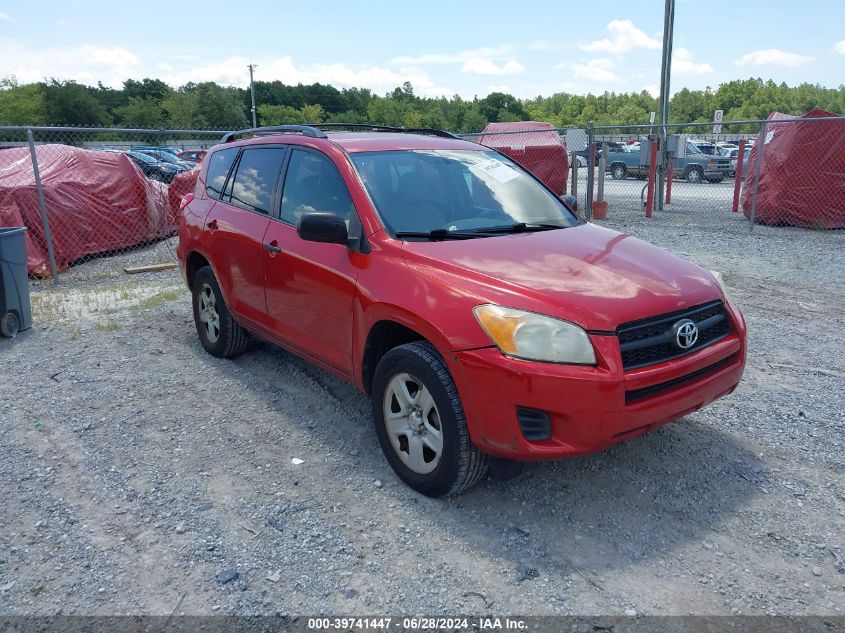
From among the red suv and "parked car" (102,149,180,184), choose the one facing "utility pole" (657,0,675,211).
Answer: the parked car

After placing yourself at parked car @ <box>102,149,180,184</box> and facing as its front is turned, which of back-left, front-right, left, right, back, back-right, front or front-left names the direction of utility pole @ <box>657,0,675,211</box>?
front

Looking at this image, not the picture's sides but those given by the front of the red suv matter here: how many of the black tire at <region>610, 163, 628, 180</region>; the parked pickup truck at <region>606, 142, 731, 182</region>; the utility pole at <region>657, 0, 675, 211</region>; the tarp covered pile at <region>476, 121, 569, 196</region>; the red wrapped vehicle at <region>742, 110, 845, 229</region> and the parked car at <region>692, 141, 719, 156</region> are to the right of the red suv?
0

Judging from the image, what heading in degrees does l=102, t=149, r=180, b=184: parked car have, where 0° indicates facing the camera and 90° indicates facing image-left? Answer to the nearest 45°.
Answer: approximately 315°

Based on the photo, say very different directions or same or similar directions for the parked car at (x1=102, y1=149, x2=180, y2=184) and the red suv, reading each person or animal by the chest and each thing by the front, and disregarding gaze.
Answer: same or similar directions

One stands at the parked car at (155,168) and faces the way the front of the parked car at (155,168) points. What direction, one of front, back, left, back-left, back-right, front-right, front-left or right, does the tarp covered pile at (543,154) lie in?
front

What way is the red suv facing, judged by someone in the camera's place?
facing the viewer and to the right of the viewer

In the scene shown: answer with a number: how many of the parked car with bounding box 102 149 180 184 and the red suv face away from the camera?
0

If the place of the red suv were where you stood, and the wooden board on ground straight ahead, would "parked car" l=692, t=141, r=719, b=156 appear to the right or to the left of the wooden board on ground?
right

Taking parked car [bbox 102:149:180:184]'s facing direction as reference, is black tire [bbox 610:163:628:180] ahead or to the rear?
ahead

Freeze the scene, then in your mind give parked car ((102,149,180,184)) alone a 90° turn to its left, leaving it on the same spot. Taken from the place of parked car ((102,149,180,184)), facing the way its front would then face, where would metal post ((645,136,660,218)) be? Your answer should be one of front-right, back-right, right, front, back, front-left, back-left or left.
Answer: right

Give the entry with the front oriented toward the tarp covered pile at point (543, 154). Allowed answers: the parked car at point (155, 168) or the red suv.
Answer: the parked car

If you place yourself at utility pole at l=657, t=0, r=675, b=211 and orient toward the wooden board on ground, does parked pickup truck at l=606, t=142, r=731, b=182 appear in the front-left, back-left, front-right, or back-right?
back-right

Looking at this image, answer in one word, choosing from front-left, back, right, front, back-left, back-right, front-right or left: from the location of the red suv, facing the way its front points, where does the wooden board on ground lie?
back

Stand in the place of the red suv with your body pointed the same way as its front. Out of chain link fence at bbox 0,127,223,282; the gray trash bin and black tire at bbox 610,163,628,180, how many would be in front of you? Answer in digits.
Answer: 0

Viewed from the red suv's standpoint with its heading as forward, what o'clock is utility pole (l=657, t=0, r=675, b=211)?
The utility pole is roughly at 8 o'clock from the red suv.

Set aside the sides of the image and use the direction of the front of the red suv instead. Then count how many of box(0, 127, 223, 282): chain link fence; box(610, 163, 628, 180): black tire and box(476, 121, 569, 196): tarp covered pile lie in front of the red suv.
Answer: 0

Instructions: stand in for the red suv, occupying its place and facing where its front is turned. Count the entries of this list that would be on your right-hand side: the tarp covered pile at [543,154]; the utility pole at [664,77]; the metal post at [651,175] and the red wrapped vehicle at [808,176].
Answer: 0

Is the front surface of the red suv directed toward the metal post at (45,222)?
no
